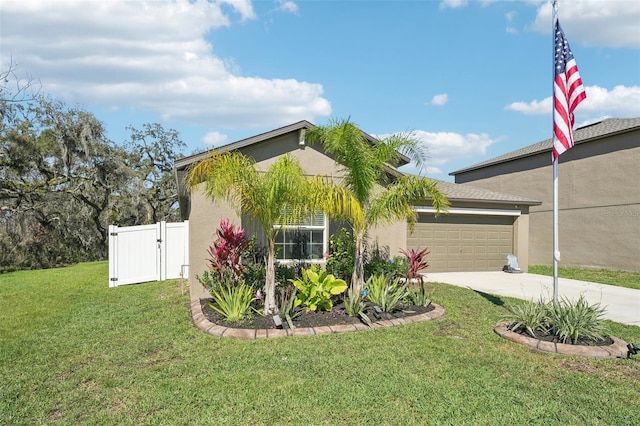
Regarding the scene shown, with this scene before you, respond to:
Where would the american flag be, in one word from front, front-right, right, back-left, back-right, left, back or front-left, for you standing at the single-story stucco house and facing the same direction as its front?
front

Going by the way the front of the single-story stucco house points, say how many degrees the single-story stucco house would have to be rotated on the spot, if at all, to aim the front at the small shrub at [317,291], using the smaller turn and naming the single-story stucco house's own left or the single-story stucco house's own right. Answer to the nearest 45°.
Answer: approximately 45° to the single-story stucco house's own right

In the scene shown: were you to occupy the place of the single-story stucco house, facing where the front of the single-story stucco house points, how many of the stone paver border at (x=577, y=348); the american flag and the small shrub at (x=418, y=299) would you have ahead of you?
3

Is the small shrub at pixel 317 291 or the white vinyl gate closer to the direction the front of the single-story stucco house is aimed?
the small shrub

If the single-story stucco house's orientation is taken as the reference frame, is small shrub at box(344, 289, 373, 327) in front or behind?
in front

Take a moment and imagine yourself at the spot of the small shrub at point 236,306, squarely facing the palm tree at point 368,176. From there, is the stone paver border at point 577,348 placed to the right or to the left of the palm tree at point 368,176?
right

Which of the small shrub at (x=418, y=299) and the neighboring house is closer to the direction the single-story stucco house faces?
the small shrub

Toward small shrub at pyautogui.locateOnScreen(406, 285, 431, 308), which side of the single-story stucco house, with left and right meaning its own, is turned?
front

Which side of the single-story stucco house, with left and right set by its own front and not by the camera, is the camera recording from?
front

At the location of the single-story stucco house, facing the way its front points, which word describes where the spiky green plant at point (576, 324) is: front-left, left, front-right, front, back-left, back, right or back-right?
front

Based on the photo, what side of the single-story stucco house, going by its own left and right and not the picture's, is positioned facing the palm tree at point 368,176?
front

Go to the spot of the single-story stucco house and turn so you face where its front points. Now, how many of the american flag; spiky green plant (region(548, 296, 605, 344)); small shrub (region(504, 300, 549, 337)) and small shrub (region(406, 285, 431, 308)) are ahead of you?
4

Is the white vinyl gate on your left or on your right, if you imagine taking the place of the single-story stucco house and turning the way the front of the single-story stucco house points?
on your right

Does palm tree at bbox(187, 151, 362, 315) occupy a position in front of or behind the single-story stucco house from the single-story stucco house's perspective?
in front

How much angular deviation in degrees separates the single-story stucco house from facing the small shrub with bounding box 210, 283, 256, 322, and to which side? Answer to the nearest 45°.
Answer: approximately 45° to its right

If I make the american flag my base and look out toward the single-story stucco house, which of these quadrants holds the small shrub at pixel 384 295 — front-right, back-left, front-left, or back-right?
front-left

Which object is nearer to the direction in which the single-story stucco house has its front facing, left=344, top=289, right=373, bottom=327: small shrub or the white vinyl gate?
the small shrub
